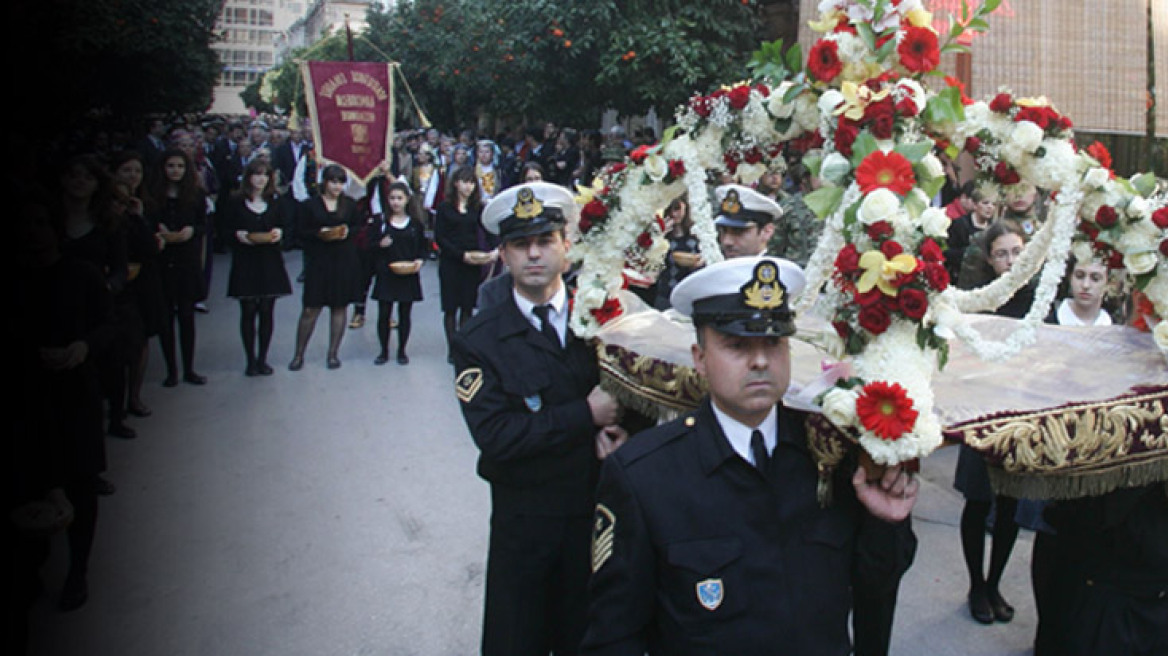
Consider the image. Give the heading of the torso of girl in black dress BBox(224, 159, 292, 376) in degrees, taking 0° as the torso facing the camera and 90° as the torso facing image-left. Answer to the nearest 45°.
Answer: approximately 0°

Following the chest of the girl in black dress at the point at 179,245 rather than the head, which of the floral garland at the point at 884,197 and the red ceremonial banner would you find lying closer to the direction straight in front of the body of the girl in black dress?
the floral garland

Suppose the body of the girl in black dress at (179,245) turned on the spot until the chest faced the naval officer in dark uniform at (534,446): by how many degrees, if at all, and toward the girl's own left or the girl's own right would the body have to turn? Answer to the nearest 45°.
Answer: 0° — they already face them

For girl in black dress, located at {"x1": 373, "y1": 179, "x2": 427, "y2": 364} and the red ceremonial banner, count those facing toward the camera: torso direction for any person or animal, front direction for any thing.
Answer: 2

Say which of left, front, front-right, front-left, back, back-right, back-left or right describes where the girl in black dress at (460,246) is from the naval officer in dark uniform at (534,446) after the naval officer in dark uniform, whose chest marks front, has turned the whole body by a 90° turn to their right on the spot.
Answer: back-right

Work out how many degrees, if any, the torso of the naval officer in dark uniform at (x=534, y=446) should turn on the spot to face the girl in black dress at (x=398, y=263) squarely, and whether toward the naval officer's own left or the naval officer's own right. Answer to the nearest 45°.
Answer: approximately 135° to the naval officer's own left
